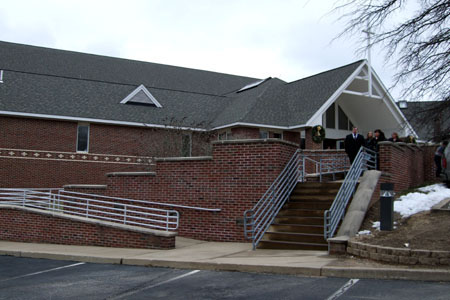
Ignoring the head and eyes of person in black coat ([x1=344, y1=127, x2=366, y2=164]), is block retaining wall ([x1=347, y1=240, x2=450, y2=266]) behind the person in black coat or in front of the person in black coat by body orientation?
in front

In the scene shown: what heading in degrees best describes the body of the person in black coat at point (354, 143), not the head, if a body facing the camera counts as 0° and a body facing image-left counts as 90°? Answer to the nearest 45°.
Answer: approximately 0°

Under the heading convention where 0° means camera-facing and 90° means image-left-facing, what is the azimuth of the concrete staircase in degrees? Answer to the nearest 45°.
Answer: approximately 0°

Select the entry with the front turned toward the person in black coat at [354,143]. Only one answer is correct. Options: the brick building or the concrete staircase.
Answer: the brick building

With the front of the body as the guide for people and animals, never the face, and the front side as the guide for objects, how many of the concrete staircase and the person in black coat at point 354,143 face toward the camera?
2

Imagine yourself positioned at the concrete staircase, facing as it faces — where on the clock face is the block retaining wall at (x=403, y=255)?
The block retaining wall is roughly at 11 o'clock from the concrete staircase.

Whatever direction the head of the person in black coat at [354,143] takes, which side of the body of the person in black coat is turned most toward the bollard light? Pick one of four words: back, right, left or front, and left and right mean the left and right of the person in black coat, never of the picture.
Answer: front

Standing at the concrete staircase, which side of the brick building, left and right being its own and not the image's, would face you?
front

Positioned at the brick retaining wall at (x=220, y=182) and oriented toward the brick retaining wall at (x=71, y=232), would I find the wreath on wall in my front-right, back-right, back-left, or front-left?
back-right

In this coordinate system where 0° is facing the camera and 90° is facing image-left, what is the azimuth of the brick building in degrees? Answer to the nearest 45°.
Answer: approximately 315°

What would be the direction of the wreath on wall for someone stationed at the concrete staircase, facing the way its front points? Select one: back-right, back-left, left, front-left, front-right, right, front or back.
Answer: back

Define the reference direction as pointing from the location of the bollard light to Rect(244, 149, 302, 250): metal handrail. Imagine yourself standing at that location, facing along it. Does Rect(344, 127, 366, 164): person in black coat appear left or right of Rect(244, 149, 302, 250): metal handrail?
right

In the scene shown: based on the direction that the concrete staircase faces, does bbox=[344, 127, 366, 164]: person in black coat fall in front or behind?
behind
